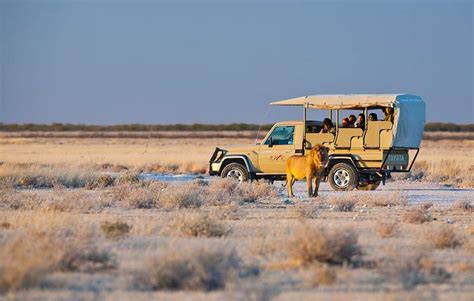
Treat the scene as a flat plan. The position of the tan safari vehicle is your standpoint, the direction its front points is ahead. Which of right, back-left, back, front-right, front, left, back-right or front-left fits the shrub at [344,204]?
back-left

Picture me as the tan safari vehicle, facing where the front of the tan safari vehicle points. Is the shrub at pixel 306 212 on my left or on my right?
on my left

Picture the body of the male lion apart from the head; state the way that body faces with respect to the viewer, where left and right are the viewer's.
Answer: facing the viewer and to the right of the viewer

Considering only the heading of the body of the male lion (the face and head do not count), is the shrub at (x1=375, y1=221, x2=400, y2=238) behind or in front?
in front

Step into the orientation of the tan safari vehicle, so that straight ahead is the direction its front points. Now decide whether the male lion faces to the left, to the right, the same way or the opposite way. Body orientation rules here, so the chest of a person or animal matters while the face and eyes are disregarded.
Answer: the opposite way

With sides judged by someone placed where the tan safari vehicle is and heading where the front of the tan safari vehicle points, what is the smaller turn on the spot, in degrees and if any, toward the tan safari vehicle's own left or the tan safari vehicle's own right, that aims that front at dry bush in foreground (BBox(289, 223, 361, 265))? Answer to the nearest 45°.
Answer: approximately 135° to the tan safari vehicle's own left

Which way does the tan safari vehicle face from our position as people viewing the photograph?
facing away from the viewer and to the left of the viewer

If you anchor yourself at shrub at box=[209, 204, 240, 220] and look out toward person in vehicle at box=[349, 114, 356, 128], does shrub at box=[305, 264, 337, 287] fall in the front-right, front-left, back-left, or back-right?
back-right
